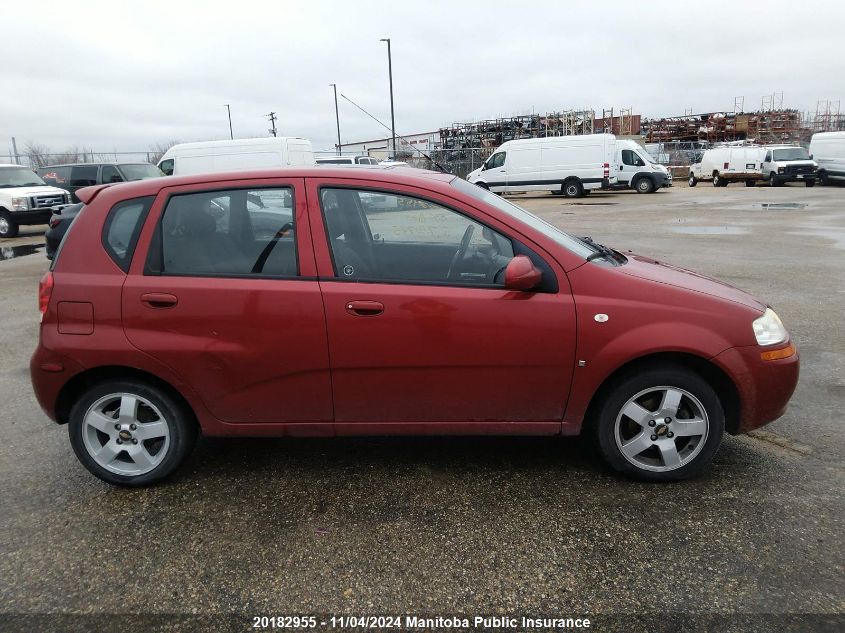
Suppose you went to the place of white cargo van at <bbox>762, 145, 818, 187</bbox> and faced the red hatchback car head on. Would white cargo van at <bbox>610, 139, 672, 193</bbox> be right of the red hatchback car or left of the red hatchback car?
right

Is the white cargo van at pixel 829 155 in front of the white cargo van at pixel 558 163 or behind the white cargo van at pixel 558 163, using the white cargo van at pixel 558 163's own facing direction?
behind

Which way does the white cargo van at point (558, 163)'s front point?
to the viewer's left

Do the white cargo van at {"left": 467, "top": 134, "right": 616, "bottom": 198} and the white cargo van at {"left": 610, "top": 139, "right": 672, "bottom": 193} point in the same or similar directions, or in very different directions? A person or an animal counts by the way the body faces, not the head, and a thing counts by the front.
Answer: very different directions

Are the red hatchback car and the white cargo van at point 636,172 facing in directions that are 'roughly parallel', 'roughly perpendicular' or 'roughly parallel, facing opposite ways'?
roughly parallel

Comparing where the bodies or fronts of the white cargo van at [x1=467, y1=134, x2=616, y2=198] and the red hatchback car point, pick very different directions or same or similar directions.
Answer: very different directions

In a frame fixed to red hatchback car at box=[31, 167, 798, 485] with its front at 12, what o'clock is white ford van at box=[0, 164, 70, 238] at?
The white ford van is roughly at 8 o'clock from the red hatchback car.

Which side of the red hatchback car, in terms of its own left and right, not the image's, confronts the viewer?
right

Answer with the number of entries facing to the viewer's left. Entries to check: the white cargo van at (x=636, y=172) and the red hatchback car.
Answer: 0

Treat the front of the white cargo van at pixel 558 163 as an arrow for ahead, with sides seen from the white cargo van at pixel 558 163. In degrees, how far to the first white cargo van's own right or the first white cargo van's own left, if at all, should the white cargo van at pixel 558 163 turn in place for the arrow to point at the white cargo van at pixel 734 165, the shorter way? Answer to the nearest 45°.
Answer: approximately 135° to the first white cargo van's own right

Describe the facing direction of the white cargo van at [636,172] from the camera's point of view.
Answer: facing to the right of the viewer

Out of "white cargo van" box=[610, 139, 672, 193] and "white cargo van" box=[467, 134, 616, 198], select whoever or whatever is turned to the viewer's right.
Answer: "white cargo van" box=[610, 139, 672, 193]

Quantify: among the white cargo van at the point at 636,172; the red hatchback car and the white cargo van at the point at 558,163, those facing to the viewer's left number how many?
1

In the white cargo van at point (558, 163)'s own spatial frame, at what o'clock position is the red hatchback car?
The red hatchback car is roughly at 9 o'clock from the white cargo van.
